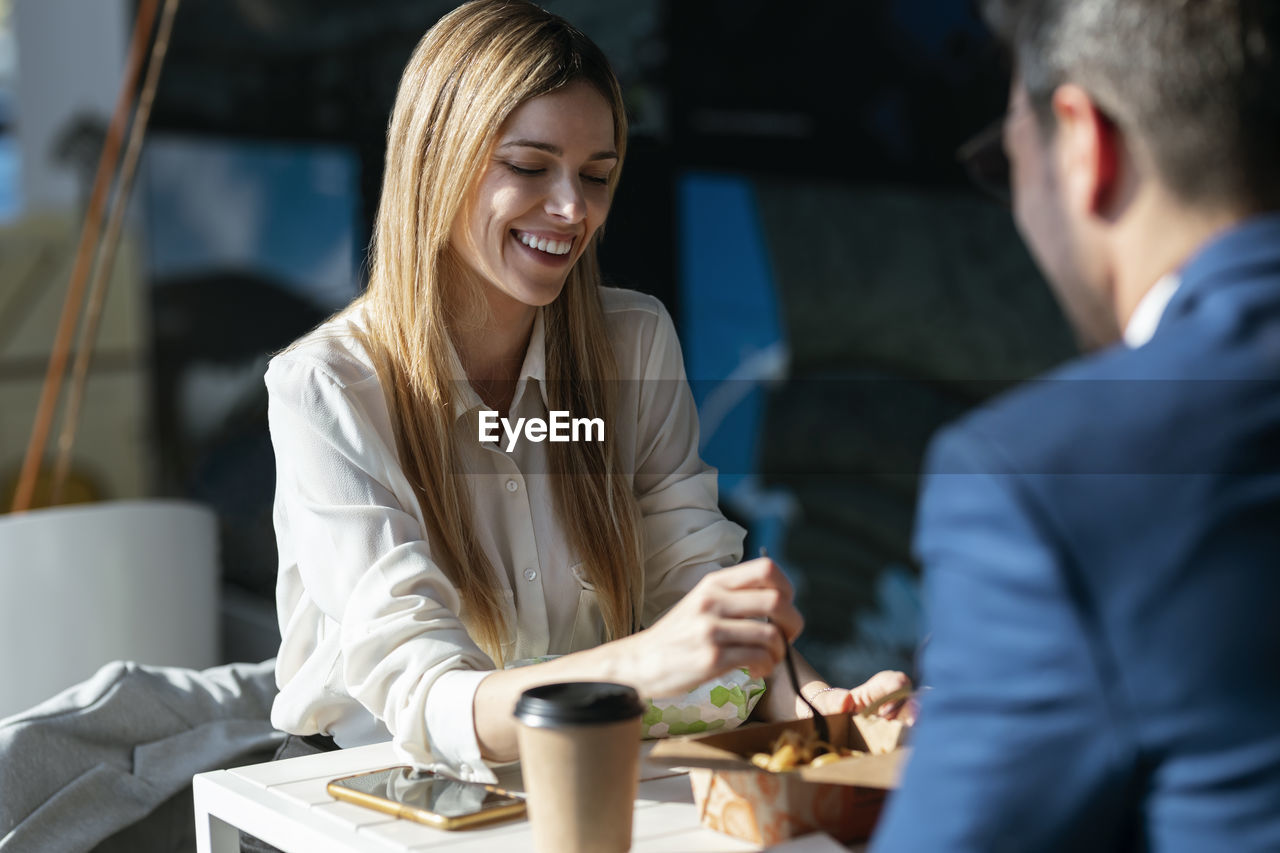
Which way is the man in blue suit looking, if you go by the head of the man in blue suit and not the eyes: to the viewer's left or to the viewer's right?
to the viewer's left

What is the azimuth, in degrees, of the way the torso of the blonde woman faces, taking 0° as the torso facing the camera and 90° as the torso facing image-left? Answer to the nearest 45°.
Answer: approximately 315°

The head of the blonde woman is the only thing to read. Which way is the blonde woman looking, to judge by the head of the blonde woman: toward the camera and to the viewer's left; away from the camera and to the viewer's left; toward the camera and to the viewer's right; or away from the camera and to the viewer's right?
toward the camera and to the viewer's right

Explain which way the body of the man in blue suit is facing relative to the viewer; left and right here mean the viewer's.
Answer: facing away from the viewer and to the left of the viewer

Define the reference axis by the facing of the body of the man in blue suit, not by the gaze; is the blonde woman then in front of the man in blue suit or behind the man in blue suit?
in front

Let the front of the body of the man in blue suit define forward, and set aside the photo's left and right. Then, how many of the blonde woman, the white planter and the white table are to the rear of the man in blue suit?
0

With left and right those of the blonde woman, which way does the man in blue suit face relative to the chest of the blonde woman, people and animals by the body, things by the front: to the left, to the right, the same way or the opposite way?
the opposite way

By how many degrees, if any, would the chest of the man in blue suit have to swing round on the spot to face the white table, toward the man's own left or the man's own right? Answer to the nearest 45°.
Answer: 0° — they already face it

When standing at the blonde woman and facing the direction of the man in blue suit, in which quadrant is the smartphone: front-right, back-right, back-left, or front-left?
front-right

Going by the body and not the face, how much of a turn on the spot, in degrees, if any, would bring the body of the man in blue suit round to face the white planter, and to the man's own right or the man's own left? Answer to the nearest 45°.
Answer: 0° — they already face it
